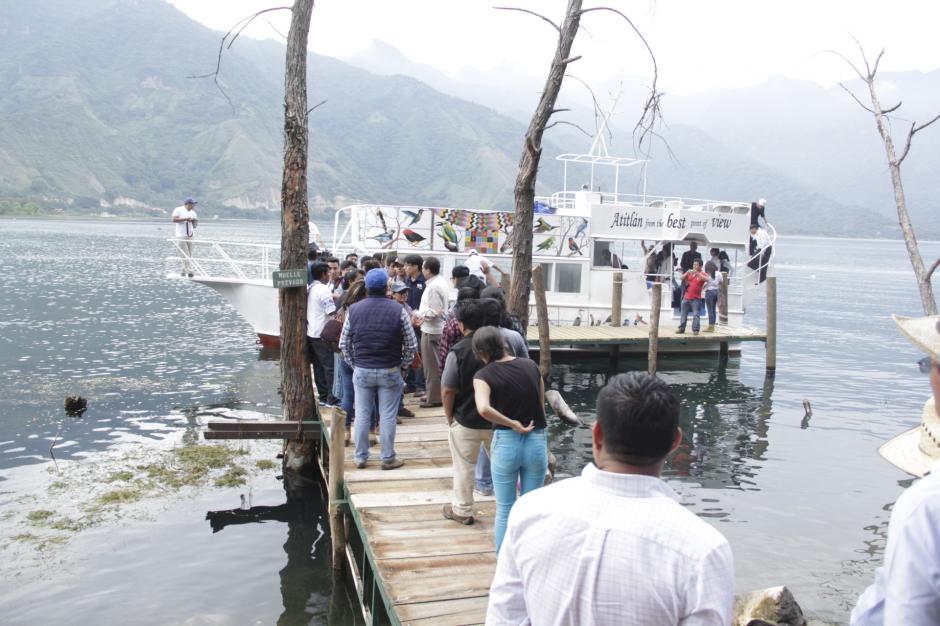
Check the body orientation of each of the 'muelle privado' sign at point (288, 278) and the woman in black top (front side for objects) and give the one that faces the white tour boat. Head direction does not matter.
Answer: the woman in black top

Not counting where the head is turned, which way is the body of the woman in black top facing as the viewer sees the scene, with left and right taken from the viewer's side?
facing away from the viewer

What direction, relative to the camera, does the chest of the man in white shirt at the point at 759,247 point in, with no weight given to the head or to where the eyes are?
to the viewer's left

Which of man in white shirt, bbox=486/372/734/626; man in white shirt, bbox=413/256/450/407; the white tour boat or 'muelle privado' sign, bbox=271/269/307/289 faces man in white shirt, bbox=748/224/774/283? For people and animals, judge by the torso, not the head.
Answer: man in white shirt, bbox=486/372/734/626

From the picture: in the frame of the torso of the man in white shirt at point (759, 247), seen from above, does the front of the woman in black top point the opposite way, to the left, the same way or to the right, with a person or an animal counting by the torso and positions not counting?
to the right

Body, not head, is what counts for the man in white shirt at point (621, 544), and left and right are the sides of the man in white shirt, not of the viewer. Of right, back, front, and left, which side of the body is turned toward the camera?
back

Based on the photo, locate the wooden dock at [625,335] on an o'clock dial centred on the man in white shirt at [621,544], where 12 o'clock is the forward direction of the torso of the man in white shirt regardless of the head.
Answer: The wooden dock is roughly at 12 o'clock from the man in white shirt.

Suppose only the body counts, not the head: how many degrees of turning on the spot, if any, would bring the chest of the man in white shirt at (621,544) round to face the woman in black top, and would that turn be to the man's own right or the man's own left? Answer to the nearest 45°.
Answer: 0° — they already face them

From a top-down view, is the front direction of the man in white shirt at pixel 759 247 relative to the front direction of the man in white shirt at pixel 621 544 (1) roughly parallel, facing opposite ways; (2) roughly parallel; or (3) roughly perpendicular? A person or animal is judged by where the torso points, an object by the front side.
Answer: roughly perpendicular

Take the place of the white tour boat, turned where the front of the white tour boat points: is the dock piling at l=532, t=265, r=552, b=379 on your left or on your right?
on your left

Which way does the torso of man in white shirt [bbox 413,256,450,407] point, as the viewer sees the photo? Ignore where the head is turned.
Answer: to the viewer's left

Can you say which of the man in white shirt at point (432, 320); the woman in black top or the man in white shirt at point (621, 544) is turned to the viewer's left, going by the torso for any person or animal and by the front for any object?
the man in white shirt at point (432, 320)

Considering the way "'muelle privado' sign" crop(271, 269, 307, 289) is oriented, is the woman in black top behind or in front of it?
in front

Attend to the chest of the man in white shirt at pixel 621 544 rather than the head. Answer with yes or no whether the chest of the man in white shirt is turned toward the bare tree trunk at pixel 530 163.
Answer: yes

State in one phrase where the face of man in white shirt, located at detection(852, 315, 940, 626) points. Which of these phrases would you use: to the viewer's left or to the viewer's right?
to the viewer's left

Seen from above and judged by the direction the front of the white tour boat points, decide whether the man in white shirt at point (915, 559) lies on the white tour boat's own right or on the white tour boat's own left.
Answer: on the white tour boat's own left
